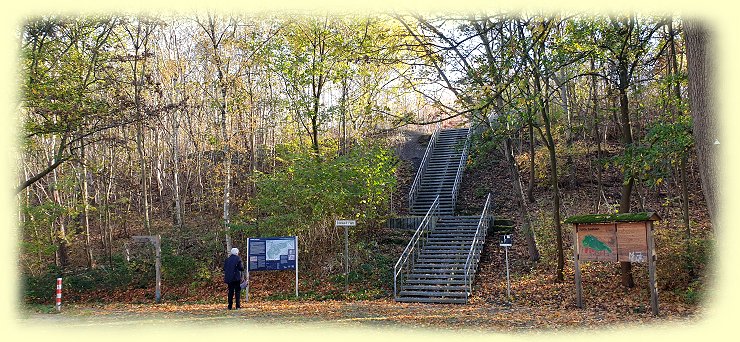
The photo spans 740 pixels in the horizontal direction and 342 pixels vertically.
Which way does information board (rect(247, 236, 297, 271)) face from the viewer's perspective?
toward the camera

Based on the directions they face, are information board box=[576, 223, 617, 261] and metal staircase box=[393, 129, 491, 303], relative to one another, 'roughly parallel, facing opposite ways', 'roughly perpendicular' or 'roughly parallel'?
roughly parallel

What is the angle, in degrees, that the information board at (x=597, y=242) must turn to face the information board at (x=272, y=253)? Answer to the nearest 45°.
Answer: approximately 90° to its right

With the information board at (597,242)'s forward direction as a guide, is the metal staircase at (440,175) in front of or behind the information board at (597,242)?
behind

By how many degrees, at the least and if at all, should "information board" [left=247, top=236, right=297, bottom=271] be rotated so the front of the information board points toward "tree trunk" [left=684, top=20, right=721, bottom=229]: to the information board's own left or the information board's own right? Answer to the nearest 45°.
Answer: approximately 45° to the information board's own left

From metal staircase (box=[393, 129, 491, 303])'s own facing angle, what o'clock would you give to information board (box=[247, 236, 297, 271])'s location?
The information board is roughly at 2 o'clock from the metal staircase.

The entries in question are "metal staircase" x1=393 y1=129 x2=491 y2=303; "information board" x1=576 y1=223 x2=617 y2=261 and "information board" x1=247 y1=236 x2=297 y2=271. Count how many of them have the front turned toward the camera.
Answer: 3

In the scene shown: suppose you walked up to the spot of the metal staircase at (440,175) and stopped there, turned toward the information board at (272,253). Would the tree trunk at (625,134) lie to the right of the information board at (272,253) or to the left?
left

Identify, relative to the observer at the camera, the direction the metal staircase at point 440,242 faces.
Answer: facing the viewer

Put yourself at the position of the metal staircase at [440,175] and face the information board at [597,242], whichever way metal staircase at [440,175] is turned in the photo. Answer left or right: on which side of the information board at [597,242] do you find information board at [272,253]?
right

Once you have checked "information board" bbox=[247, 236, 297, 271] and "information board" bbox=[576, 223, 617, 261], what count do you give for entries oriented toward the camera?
2

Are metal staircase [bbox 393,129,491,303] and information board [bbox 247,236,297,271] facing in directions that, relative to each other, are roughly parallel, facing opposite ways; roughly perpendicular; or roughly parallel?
roughly parallel

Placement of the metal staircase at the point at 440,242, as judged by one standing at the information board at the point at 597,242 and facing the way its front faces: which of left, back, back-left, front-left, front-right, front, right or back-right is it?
back-right
